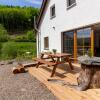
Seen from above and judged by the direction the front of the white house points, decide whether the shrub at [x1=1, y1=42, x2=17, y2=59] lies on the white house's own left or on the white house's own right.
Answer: on the white house's own right

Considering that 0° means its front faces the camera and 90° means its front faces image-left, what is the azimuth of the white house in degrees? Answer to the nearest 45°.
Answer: approximately 45°
